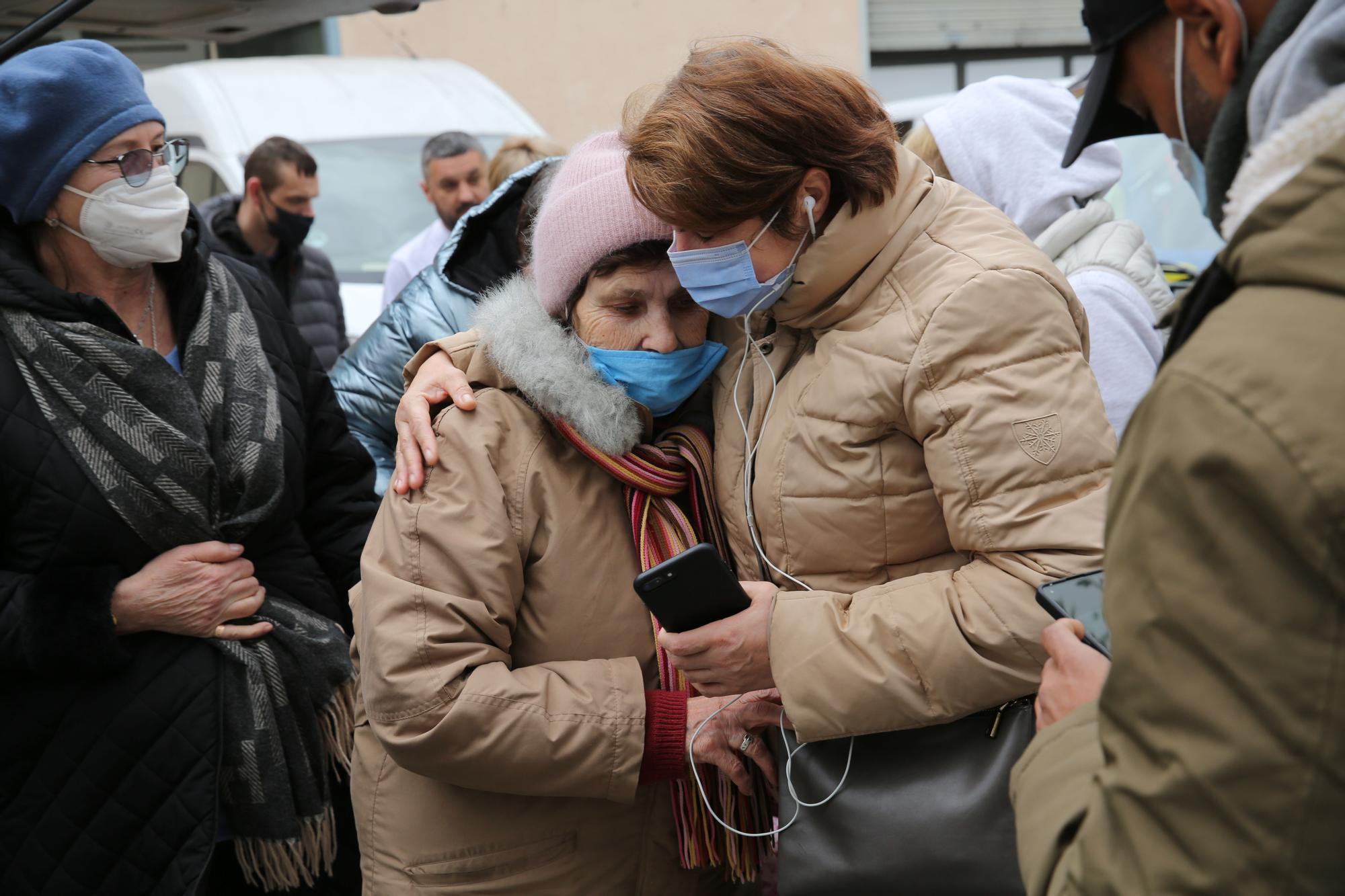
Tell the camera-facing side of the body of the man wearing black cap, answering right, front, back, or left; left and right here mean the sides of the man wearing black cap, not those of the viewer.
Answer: left

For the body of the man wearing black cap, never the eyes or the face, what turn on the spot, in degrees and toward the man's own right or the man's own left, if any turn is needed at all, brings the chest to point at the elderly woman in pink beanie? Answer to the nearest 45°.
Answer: approximately 45° to the man's own right

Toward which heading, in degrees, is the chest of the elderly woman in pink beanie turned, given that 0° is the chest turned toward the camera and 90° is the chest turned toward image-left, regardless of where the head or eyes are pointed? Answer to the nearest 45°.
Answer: approximately 315°

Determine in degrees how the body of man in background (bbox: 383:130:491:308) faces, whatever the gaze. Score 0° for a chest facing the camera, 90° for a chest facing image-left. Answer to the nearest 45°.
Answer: approximately 315°

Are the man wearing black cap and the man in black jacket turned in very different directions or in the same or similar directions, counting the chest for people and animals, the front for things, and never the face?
very different directions
